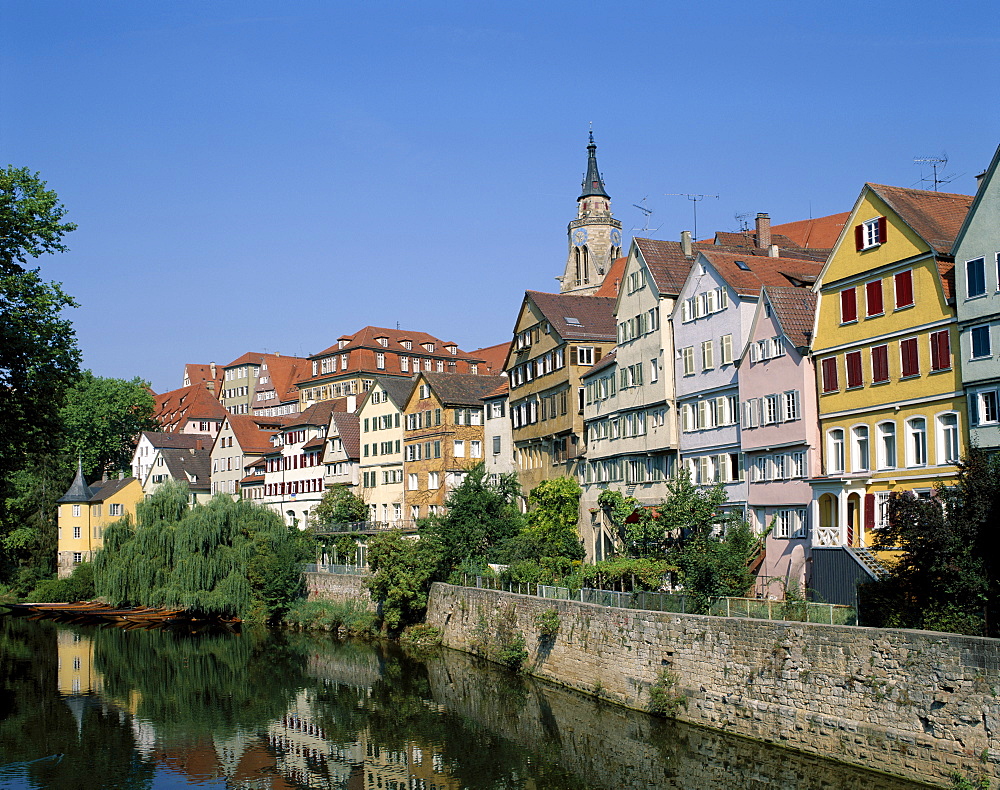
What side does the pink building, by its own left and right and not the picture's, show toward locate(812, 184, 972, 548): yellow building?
left

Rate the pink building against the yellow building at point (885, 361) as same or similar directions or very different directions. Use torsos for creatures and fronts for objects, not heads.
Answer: same or similar directions

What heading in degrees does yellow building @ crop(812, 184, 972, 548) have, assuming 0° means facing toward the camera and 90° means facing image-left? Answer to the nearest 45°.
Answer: approximately 45°

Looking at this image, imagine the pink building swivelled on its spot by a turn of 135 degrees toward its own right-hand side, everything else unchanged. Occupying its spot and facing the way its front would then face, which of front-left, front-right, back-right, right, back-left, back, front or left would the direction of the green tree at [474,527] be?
front-left

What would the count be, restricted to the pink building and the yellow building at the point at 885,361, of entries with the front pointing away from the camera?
0

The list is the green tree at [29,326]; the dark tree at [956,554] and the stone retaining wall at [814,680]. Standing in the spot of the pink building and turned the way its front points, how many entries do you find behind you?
0

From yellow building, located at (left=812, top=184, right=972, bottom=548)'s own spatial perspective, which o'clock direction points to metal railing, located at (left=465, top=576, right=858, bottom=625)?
The metal railing is roughly at 12 o'clock from the yellow building.

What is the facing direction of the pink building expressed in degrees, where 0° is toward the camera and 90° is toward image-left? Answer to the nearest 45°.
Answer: approximately 45°

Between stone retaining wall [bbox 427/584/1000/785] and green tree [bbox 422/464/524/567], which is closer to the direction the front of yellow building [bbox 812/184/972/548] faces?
the stone retaining wall

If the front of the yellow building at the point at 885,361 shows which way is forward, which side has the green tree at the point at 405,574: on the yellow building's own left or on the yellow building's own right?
on the yellow building's own right

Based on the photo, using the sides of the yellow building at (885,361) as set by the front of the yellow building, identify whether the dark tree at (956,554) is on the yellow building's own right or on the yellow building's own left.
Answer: on the yellow building's own left

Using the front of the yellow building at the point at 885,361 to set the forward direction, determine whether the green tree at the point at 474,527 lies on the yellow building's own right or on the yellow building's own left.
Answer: on the yellow building's own right
